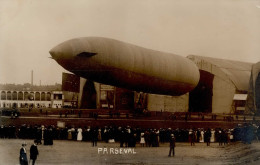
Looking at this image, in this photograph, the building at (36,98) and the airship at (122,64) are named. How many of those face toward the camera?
1

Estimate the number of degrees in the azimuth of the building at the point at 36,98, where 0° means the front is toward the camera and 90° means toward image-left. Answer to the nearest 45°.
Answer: approximately 0°

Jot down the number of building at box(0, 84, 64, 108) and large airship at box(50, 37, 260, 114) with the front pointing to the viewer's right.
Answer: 0

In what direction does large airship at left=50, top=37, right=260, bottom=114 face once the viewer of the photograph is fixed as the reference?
facing the viewer and to the left of the viewer
